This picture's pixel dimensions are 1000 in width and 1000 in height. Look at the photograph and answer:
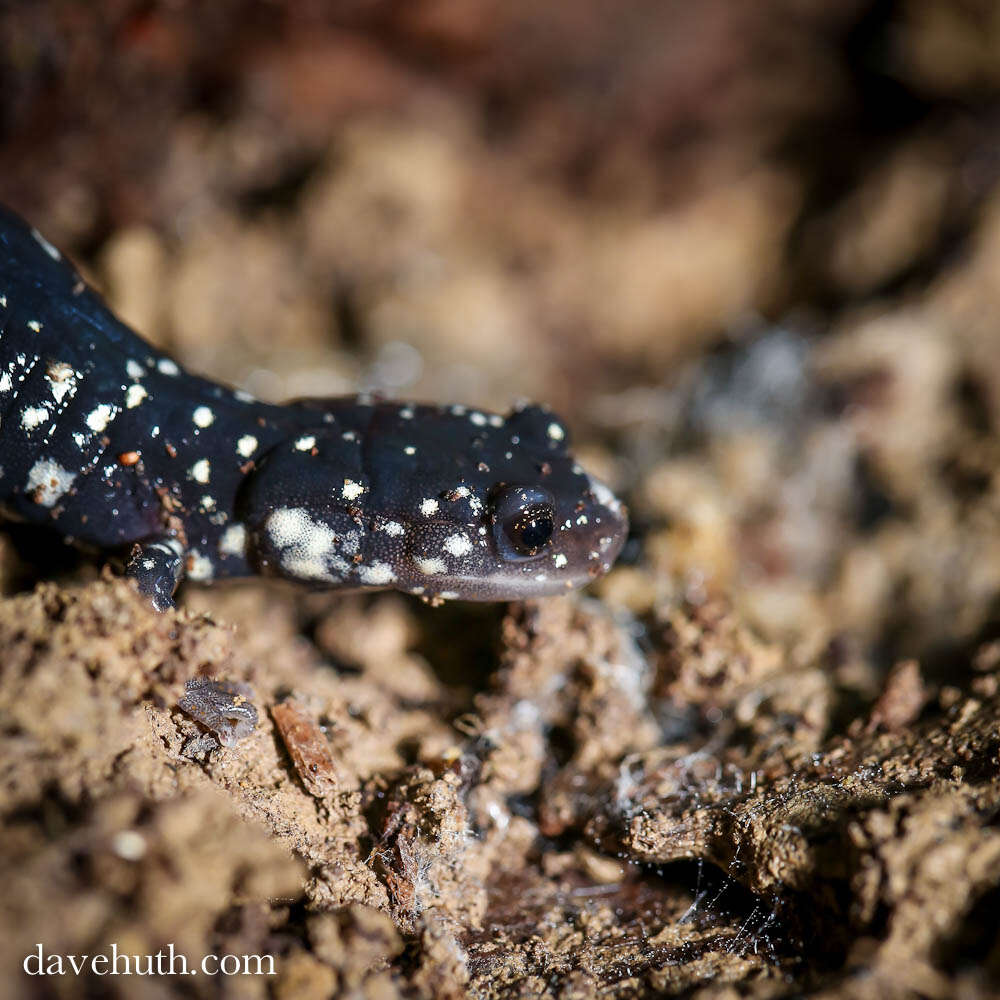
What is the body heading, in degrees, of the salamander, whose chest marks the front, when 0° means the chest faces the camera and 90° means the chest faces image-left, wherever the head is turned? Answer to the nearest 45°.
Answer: approximately 270°
